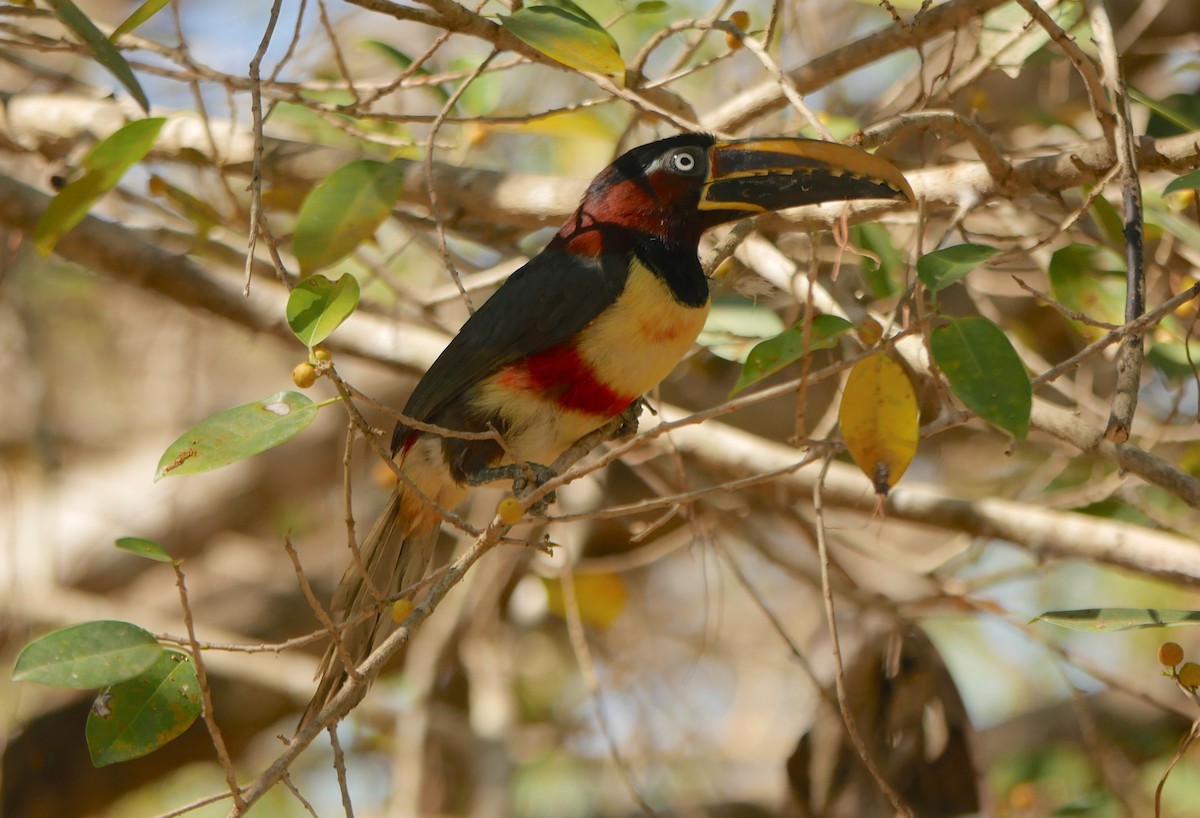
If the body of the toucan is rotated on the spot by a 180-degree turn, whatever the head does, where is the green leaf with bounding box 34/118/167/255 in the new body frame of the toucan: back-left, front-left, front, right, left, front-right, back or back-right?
front-left

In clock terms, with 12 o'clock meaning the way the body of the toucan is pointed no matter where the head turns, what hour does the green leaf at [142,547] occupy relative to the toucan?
The green leaf is roughly at 4 o'clock from the toucan.

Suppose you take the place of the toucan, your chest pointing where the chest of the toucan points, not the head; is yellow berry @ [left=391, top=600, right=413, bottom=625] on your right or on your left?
on your right

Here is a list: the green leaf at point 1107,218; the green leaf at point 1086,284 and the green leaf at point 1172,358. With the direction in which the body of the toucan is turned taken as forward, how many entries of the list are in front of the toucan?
3

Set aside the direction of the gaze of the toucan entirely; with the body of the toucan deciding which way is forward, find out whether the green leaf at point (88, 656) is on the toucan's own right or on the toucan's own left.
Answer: on the toucan's own right

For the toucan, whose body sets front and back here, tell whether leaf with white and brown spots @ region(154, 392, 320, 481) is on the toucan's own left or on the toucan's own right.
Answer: on the toucan's own right

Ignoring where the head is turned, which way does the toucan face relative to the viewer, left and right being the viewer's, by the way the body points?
facing to the right of the viewer
